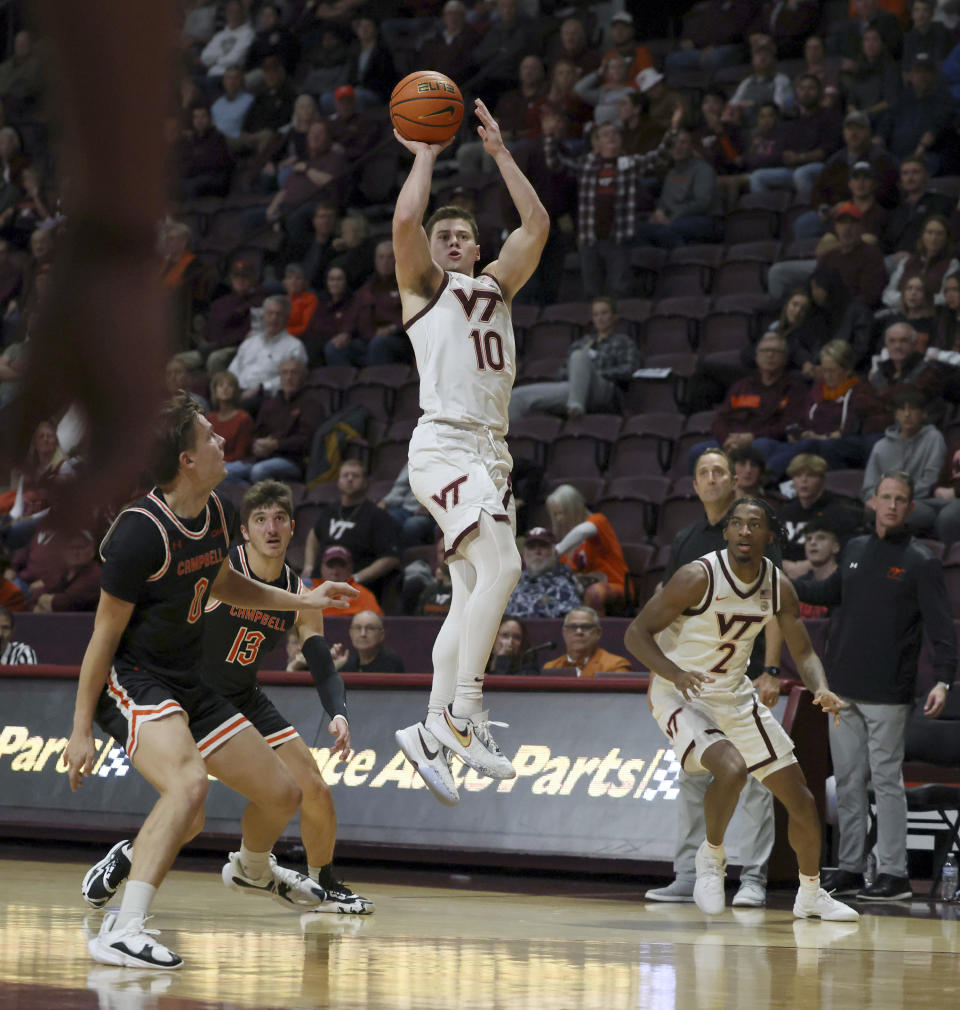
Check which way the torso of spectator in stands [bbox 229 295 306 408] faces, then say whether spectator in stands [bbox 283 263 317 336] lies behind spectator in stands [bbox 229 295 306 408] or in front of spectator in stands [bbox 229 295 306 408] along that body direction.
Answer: behind

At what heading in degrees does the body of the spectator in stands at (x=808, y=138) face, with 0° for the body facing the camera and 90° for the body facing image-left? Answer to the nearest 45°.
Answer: approximately 45°

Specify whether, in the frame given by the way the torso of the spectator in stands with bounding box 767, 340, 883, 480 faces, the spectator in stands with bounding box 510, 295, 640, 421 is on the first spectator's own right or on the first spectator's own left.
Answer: on the first spectator's own right

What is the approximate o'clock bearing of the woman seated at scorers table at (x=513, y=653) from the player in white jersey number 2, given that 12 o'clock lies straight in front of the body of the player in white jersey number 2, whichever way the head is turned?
The woman seated at scorers table is roughly at 5 o'clock from the player in white jersey number 2.

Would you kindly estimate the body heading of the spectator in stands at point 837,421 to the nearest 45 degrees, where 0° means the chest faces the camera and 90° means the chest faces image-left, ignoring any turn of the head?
approximately 45°

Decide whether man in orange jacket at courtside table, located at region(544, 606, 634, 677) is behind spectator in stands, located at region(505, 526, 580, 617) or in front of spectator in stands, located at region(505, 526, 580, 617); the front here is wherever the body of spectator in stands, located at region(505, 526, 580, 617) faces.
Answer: in front

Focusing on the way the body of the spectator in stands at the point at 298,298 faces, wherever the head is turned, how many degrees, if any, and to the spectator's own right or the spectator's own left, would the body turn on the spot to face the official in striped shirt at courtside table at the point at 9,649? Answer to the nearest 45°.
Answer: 0° — they already face them

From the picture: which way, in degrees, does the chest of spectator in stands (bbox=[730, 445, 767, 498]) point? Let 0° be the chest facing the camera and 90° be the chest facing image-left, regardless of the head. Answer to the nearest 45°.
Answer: approximately 0°

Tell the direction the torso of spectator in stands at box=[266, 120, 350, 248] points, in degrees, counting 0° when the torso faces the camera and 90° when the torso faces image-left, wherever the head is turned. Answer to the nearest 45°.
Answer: approximately 45°
